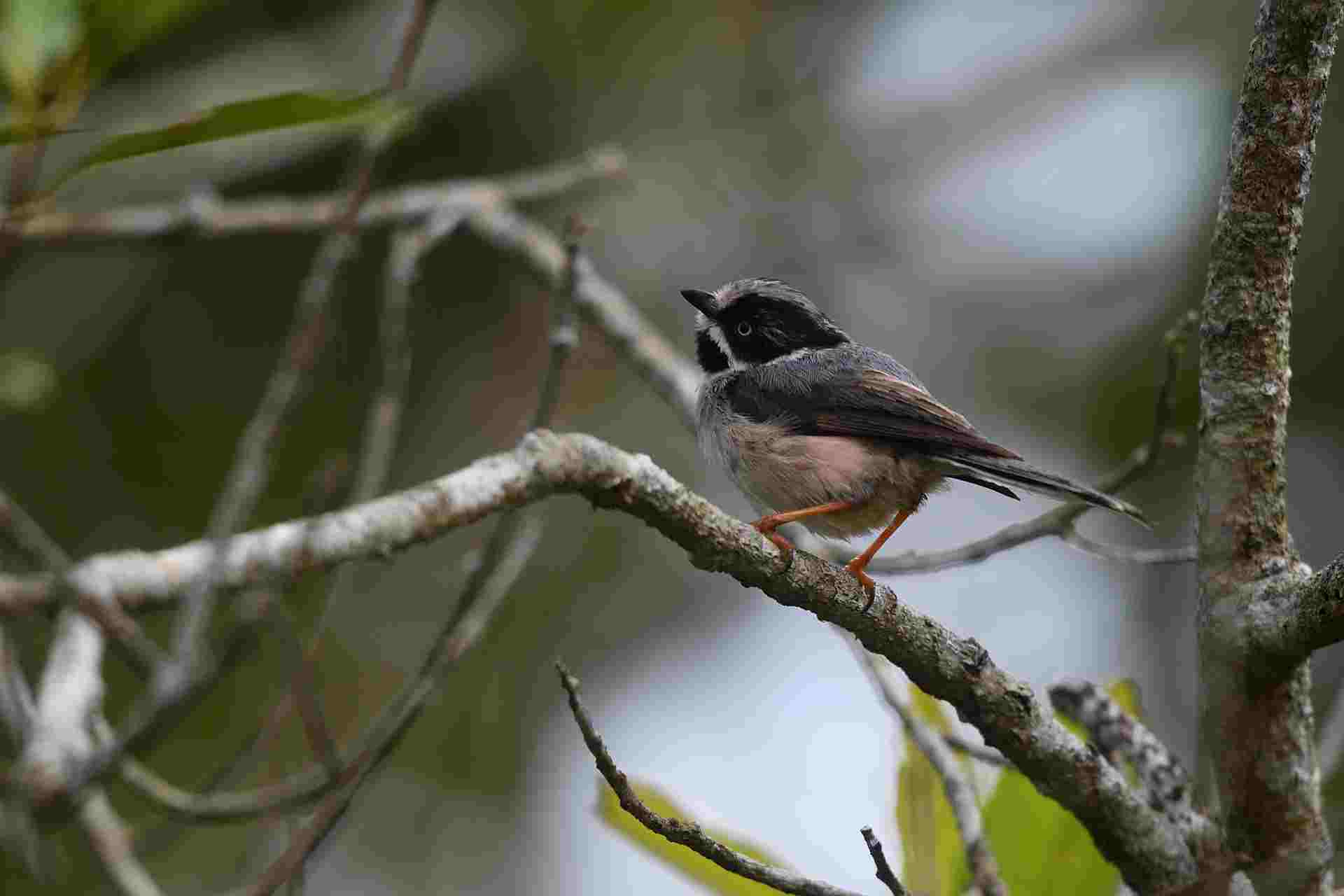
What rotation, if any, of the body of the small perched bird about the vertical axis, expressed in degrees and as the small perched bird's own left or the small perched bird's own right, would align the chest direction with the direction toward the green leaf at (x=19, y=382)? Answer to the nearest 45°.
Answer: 0° — it already faces it

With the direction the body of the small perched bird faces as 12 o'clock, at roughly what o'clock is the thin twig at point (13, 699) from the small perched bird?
The thin twig is roughly at 11 o'clock from the small perched bird.

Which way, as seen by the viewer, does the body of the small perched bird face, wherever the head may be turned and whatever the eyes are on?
to the viewer's left

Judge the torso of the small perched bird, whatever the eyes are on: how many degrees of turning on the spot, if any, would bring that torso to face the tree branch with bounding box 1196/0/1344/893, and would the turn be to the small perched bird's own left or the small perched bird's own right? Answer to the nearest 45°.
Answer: approximately 135° to the small perched bird's own left

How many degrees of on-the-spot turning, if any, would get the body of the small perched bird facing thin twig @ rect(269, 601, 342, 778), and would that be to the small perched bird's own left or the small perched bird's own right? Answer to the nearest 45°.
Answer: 0° — it already faces it

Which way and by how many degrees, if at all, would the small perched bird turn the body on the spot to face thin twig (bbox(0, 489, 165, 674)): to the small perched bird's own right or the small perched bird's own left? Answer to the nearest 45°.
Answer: approximately 45° to the small perched bird's own left
